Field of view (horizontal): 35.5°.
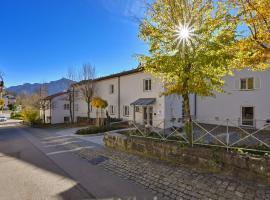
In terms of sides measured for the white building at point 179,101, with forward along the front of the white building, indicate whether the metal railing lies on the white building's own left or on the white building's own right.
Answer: on the white building's own left

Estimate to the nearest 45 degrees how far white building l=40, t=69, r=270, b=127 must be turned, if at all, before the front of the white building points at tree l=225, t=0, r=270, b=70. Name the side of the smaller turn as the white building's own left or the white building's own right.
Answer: approximately 45° to the white building's own left

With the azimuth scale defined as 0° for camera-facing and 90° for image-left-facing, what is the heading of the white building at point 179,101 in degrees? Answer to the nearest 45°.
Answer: approximately 45°
